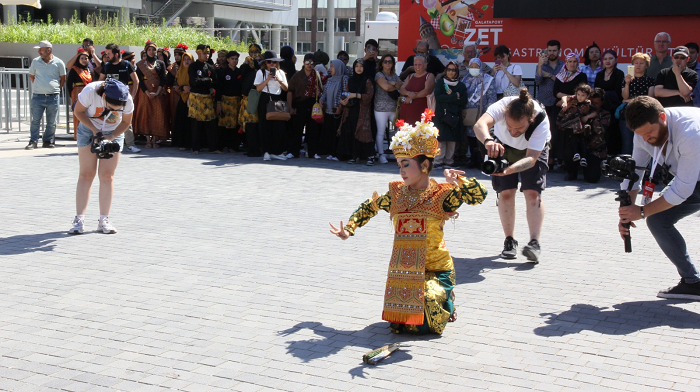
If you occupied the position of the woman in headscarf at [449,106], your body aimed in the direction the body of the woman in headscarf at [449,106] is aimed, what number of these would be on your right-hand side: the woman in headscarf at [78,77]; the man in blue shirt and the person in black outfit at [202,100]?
3

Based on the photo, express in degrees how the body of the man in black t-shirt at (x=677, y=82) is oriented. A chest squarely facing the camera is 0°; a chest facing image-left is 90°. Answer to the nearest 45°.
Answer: approximately 0°

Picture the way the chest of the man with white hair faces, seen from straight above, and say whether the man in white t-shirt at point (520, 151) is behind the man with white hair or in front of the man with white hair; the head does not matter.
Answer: in front

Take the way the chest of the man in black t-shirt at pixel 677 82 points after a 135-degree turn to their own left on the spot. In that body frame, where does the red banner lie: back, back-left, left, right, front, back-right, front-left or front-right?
left

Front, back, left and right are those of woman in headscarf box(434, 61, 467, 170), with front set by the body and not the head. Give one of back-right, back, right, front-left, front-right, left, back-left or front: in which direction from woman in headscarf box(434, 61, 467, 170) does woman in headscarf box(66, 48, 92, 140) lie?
right
